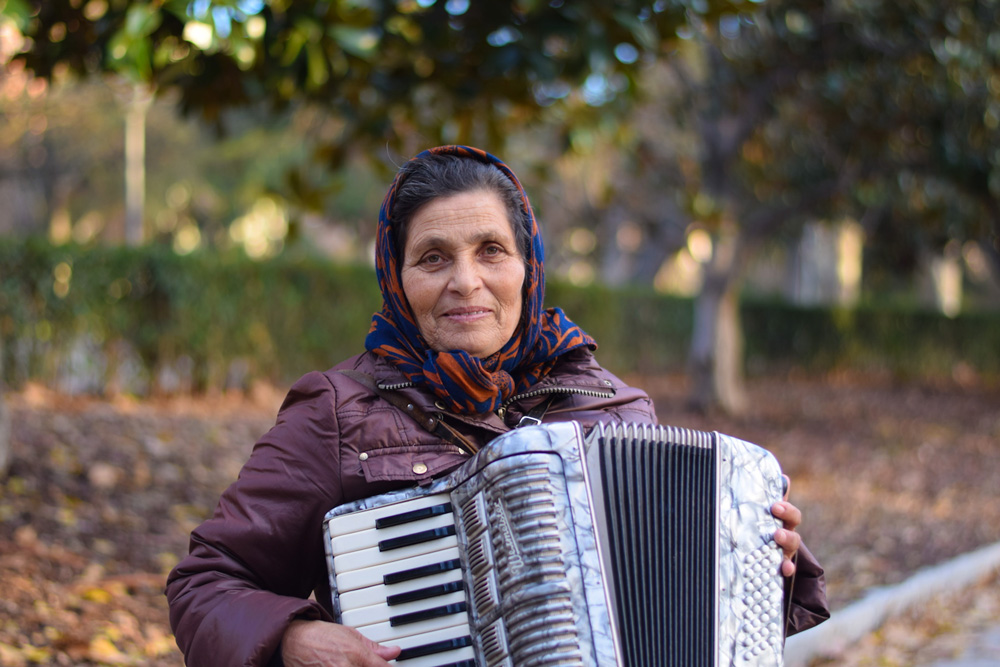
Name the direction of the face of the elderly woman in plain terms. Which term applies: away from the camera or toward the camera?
toward the camera

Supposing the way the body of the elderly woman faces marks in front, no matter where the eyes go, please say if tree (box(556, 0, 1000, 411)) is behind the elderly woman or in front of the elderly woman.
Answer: behind

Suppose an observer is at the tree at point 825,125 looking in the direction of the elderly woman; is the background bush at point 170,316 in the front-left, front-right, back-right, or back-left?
front-right

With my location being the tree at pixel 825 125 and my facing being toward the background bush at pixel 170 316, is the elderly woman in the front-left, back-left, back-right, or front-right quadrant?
front-left

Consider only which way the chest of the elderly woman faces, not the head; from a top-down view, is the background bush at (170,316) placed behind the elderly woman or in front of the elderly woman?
behind

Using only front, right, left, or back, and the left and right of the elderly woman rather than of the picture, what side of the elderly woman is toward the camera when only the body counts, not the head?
front
